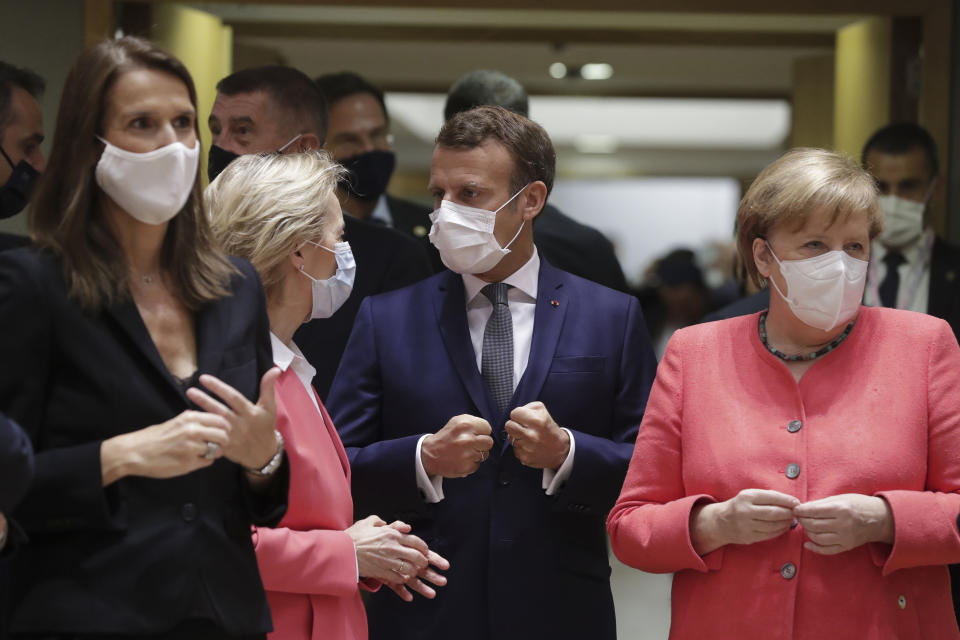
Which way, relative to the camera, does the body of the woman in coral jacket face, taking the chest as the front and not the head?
toward the camera

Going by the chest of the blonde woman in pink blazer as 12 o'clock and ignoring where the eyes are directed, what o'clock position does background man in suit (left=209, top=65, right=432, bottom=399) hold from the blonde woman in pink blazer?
The background man in suit is roughly at 9 o'clock from the blonde woman in pink blazer.

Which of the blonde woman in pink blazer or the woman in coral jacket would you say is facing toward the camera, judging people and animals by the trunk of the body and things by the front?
the woman in coral jacket

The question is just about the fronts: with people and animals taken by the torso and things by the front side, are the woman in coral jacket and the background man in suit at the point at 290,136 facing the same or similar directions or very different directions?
same or similar directions

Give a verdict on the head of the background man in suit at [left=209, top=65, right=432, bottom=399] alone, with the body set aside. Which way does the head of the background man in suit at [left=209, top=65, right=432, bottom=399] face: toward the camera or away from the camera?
toward the camera

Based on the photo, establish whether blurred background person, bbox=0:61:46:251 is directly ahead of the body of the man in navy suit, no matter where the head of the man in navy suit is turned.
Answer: no

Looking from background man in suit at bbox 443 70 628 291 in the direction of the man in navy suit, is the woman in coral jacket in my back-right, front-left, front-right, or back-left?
front-left

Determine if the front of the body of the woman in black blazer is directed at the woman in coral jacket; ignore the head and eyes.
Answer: no

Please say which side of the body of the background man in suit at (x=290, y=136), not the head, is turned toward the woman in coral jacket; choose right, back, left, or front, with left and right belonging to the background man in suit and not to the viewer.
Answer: left

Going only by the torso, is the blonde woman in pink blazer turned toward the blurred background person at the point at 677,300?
no

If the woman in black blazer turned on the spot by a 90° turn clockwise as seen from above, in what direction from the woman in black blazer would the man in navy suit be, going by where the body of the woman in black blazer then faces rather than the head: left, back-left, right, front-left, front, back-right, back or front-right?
back

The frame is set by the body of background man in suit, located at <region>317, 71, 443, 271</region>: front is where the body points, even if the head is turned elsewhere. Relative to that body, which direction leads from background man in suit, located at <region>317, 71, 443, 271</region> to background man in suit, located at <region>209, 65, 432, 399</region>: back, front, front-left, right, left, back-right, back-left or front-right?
front-right

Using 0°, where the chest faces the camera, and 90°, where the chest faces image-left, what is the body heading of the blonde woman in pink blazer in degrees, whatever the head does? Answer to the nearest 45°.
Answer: approximately 270°

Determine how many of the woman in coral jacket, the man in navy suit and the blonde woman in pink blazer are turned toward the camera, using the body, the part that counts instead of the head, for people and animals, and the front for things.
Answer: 2

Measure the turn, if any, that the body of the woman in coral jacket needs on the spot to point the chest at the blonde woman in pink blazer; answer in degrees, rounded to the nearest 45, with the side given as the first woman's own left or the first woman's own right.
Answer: approximately 90° to the first woman's own right

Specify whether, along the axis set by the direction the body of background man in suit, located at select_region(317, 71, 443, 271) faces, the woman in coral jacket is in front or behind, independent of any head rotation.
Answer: in front

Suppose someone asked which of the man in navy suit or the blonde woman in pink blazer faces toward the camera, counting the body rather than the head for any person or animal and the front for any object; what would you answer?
the man in navy suit

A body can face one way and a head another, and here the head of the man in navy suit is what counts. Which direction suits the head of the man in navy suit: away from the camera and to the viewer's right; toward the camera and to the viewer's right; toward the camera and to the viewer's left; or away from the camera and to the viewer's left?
toward the camera and to the viewer's left

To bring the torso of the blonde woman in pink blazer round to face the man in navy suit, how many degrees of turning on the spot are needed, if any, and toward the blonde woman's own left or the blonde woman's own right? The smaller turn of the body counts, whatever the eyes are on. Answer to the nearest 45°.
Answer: approximately 45° to the blonde woman's own left

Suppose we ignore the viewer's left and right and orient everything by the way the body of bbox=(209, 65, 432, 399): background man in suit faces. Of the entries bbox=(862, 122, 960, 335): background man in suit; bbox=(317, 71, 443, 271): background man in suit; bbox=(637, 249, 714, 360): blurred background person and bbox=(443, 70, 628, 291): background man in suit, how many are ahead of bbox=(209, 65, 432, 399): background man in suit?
0

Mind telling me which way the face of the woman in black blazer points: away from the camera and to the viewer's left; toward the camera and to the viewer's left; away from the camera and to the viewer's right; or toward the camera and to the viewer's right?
toward the camera and to the viewer's right

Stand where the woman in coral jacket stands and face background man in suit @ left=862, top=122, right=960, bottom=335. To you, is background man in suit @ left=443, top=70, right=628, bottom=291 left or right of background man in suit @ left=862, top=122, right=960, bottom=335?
left
